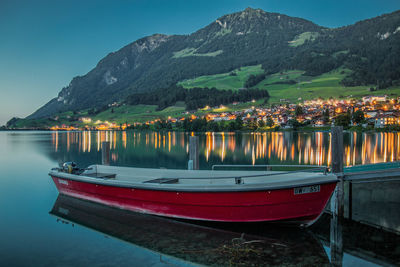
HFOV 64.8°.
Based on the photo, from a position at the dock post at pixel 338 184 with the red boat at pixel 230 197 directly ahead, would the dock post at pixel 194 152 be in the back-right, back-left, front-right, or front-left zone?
front-right

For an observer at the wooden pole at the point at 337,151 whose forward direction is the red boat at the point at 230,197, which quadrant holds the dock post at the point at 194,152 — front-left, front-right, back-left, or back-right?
front-right

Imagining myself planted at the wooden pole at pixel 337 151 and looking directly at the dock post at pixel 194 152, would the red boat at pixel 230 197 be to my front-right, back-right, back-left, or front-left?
front-left

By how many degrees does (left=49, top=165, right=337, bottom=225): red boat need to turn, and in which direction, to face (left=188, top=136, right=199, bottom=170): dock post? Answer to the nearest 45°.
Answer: approximately 135° to its left

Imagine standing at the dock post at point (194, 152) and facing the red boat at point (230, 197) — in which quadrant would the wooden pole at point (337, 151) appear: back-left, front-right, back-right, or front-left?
front-left

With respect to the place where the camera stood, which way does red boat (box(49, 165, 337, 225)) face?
facing the viewer and to the right of the viewer

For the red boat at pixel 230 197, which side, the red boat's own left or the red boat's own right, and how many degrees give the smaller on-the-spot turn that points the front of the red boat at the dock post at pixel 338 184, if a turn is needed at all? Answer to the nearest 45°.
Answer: approximately 45° to the red boat's own left

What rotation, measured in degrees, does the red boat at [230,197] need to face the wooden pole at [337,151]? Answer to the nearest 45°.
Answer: approximately 45° to its left
